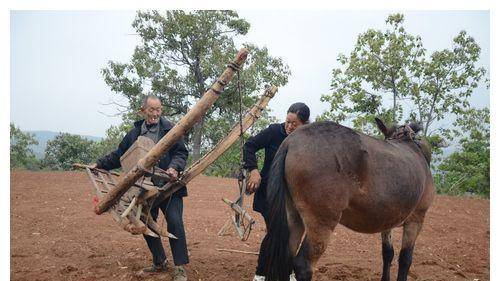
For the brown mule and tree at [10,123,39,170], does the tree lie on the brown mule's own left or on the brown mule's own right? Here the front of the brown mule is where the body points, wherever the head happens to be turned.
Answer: on the brown mule's own left

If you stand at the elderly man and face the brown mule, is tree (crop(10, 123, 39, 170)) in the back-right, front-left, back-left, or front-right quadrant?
back-left

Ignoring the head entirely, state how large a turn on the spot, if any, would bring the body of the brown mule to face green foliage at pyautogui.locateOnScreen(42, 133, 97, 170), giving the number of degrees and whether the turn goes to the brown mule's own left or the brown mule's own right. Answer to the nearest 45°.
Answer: approximately 90° to the brown mule's own left

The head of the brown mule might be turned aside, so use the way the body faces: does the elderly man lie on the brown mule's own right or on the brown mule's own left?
on the brown mule's own left

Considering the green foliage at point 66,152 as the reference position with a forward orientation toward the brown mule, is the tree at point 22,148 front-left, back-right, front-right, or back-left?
back-right

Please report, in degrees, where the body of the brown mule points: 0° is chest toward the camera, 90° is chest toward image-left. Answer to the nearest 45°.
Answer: approximately 225°

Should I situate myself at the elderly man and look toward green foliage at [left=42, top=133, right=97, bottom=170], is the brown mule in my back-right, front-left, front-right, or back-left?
back-right
